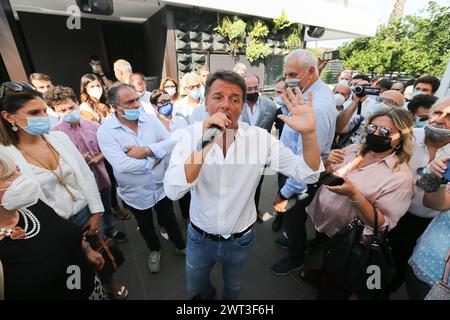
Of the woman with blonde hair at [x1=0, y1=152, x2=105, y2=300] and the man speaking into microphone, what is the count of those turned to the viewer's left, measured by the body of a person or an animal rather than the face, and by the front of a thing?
0

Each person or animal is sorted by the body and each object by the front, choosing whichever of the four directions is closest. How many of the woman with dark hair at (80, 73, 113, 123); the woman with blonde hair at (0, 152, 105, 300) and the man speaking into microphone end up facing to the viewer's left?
0

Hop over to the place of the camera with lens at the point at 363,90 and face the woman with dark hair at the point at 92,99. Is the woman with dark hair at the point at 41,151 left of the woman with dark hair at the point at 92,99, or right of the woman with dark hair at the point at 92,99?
left

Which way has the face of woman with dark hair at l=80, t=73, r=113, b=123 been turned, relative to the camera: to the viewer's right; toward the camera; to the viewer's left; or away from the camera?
toward the camera

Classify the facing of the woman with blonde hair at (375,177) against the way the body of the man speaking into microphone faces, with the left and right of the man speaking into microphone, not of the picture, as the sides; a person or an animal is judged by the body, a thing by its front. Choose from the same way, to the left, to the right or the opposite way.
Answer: to the right

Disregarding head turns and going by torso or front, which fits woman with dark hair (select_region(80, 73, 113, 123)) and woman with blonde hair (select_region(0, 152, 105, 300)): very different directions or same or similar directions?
same or similar directions

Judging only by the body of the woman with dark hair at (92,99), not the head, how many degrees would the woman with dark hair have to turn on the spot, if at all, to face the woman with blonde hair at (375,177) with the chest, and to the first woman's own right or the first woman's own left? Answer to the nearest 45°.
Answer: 0° — they already face them

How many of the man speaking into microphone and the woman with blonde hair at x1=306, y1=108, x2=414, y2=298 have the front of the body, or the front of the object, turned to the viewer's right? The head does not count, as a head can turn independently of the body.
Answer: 0

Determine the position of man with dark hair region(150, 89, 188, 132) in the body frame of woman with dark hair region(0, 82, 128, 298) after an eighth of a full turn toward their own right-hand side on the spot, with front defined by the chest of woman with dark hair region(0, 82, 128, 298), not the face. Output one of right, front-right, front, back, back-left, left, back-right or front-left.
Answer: back-left

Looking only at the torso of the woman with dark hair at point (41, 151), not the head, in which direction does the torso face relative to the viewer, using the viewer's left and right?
facing the viewer and to the right of the viewer

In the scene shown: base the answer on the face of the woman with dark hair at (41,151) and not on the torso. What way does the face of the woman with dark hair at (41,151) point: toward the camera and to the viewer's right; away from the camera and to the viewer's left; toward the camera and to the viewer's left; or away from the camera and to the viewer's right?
toward the camera and to the viewer's right

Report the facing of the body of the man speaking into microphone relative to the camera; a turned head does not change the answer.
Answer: toward the camera

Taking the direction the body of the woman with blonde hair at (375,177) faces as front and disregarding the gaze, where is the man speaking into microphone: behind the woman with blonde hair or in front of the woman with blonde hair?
in front
